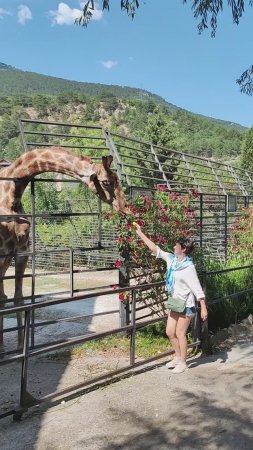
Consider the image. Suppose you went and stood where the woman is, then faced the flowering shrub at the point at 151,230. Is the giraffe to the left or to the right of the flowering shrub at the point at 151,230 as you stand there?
left

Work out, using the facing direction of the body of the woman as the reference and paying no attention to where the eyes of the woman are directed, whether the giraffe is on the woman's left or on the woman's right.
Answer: on the woman's right

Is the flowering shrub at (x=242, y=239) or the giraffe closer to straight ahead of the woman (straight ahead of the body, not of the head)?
the giraffe

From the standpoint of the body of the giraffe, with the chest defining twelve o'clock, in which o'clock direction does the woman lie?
The woman is roughly at 1 o'clock from the giraffe.

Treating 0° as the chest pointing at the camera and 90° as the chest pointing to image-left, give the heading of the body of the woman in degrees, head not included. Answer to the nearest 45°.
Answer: approximately 45°

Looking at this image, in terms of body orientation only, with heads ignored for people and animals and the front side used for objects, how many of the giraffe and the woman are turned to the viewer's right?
1

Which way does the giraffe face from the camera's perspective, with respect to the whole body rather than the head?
to the viewer's right

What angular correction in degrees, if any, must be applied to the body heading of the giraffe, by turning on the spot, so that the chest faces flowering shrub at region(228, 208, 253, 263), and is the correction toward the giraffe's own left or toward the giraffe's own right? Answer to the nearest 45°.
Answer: approximately 45° to the giraffe's own left

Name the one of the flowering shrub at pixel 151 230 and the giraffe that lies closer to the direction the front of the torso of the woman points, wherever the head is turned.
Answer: the giraffe

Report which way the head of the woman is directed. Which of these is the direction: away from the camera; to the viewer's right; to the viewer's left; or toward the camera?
to the viewer's left

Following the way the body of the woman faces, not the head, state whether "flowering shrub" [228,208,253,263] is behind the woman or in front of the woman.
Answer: behind

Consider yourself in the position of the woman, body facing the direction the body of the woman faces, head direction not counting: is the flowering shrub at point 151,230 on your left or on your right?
on your right

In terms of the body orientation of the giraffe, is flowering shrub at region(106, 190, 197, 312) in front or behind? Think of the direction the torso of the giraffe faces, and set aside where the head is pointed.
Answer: in front
